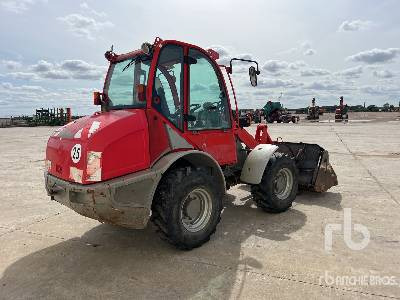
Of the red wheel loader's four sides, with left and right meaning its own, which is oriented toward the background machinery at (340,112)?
front

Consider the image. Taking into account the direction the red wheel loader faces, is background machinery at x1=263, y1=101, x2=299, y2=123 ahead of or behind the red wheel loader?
ahead

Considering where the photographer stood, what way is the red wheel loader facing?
facing away from the viewer and to the right of the viewer

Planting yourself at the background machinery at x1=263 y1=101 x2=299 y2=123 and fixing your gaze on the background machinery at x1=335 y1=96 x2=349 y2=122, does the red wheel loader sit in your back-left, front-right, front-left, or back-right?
back-right

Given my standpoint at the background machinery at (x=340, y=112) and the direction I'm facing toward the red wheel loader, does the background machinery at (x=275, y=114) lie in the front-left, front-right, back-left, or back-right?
front-right

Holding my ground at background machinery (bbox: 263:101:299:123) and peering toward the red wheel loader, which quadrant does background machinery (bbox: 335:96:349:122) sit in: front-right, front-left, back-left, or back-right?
back-left
